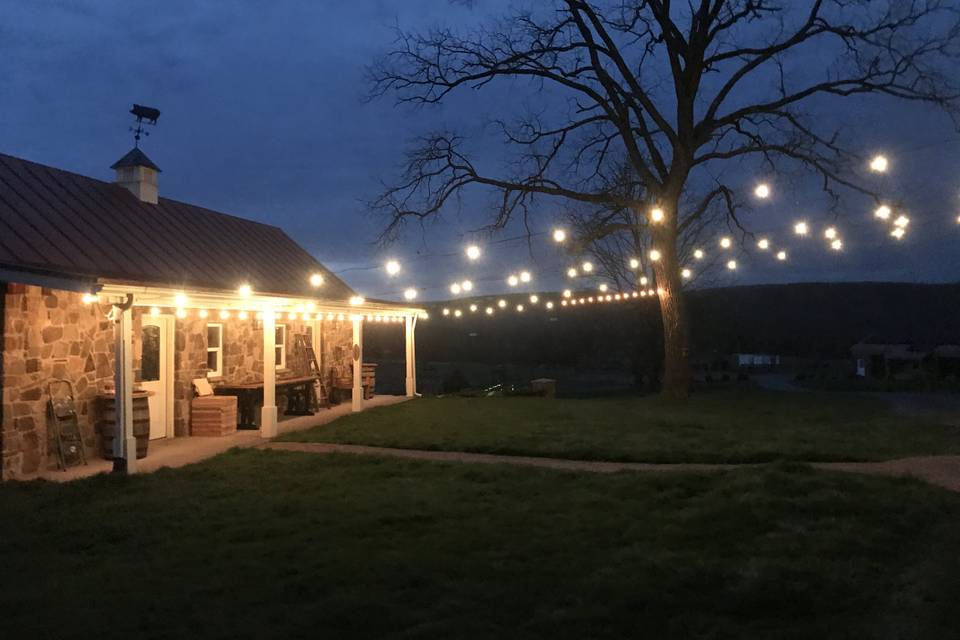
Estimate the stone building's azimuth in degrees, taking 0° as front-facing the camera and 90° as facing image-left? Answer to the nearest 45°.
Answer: approximately 315°
